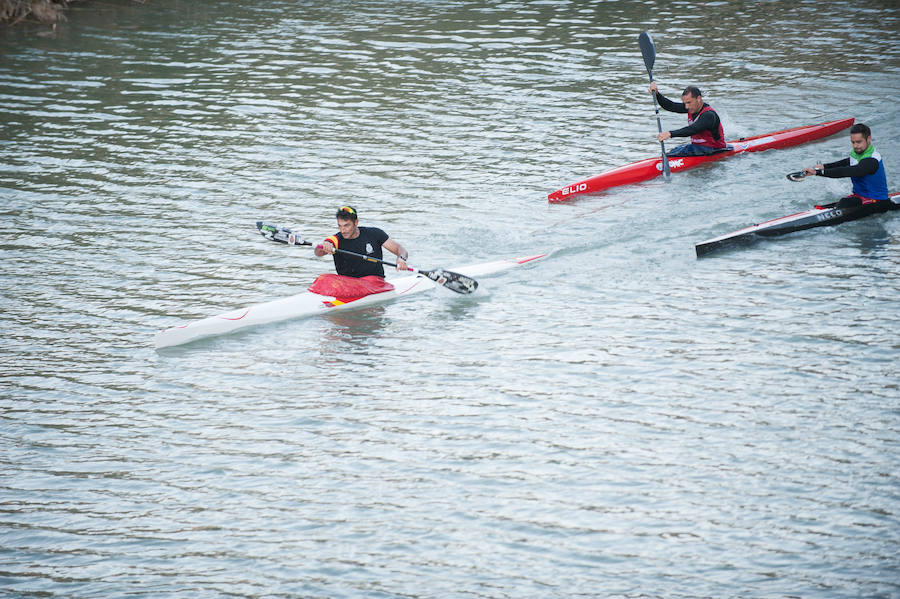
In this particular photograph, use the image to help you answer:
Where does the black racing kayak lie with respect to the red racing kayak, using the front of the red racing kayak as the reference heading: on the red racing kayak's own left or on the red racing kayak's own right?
on the red racing kayak's own left

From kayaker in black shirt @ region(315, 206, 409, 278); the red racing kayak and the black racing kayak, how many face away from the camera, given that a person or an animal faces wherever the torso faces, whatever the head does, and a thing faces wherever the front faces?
0

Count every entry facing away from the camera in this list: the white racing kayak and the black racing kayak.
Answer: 0

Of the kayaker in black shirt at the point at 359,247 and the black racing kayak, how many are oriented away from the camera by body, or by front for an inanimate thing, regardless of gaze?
0

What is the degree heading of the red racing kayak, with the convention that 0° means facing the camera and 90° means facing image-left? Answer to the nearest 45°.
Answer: approximately 45°

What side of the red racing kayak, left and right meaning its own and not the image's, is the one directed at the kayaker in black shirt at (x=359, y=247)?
front

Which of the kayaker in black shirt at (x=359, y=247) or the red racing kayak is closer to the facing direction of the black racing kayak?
the kayaker in black shirt

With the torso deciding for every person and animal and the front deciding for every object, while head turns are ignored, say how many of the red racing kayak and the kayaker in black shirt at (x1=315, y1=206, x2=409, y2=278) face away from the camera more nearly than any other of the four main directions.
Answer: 0

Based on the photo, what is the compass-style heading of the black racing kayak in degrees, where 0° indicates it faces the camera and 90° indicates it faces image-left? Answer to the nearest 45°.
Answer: approximately 45°

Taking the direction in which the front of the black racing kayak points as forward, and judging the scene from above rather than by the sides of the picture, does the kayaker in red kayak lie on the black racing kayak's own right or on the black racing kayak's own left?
on the black racing kayak's own right

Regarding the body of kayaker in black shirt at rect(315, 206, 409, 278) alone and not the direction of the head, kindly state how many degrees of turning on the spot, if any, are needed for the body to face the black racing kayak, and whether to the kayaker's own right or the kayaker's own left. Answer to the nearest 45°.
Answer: approximately 135° to the kayaker's own left

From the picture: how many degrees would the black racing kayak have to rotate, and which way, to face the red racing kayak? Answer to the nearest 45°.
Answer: approximately 90° to its right

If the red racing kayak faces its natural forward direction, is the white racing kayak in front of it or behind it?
in front

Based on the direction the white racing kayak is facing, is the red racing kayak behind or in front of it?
behind

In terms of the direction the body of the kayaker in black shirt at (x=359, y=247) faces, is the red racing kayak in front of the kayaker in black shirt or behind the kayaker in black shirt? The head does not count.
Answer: behind

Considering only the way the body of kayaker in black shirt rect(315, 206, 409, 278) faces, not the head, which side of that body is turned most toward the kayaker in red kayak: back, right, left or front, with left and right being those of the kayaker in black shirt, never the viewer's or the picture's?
back
